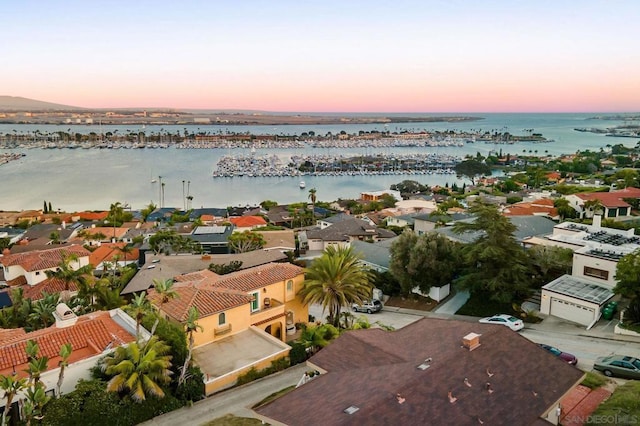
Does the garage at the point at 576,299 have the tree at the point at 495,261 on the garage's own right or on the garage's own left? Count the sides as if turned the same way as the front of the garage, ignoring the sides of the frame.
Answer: on the garage's own right

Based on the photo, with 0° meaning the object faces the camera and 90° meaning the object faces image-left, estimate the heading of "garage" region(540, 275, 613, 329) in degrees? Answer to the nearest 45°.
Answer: approximately 45°

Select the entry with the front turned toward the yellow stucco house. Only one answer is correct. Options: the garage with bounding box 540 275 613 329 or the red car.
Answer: the garage

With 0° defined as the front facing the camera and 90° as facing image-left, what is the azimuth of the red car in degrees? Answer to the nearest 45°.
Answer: approximately 315°

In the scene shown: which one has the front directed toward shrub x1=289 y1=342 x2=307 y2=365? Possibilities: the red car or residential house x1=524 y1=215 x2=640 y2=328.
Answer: the residential house

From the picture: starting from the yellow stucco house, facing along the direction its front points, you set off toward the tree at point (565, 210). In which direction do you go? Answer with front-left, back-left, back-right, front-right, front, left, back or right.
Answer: left

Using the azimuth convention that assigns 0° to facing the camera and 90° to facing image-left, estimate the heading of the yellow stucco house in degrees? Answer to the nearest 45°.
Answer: approximately 315°

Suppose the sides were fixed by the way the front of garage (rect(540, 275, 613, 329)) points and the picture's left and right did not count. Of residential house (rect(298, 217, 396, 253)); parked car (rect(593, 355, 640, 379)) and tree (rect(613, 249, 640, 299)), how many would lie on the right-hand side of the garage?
1

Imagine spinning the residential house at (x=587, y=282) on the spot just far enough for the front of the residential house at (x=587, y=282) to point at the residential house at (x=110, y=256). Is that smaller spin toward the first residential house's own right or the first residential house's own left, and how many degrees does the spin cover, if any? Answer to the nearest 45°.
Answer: approximately 45° to the first residential house's own right

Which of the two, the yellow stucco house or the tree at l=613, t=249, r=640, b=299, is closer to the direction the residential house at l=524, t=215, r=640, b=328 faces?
the yellow stucco house

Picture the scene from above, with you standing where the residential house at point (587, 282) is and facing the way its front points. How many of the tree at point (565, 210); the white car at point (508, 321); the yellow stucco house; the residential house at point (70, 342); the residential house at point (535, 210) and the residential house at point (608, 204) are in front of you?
3

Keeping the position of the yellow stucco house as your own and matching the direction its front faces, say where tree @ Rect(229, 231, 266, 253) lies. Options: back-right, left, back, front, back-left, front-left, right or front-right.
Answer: back-left

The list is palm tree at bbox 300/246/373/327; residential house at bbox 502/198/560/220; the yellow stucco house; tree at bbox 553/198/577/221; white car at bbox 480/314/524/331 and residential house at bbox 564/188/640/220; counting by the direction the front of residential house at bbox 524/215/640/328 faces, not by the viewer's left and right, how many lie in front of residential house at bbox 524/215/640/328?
3

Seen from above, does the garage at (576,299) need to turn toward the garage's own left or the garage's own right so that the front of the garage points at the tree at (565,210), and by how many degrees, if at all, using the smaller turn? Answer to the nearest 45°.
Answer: approximately 135° to the garage's own right

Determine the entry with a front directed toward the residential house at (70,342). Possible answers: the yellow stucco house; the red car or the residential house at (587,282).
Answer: the residential house at (587,282)
